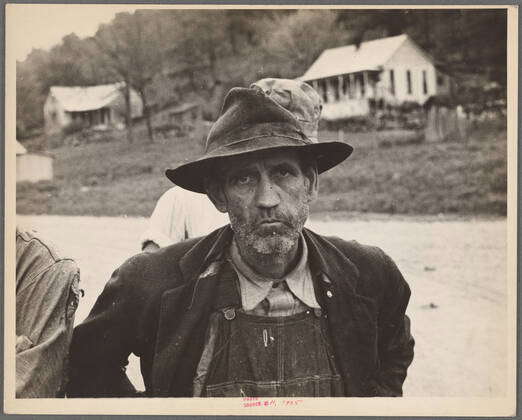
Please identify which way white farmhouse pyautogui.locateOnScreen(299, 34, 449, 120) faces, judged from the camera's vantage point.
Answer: facing the viewer and to the left of the viewer

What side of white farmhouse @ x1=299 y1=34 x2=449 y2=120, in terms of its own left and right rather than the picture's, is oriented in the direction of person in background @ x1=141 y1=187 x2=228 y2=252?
front

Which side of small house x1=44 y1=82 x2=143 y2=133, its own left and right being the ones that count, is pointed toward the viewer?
front

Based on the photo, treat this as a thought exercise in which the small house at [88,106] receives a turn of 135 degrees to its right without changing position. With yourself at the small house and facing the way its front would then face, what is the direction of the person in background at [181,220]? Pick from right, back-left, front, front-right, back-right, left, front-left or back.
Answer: back

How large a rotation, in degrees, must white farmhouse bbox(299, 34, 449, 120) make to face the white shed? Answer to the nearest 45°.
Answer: approximately 45° to its right
